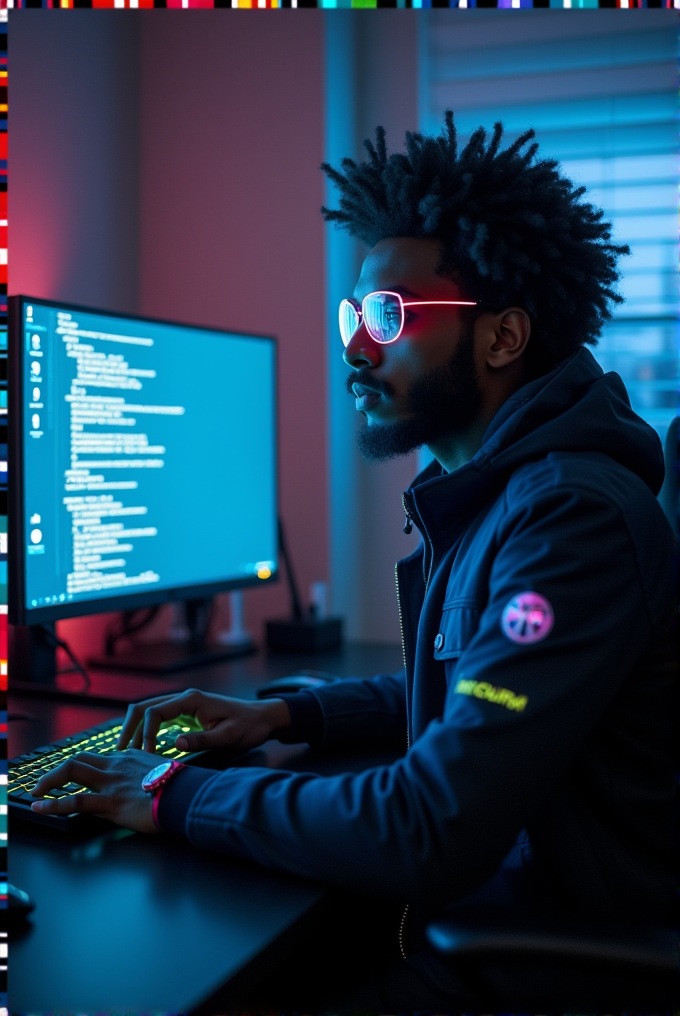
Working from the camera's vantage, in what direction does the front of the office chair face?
facing to the left of the viewer

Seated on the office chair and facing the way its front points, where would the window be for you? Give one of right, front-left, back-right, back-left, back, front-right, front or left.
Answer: right

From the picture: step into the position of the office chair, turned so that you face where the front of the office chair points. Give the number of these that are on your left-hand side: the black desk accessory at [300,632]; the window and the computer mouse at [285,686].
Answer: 0

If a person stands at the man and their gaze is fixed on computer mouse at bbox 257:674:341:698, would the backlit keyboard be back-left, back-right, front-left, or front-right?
front-left

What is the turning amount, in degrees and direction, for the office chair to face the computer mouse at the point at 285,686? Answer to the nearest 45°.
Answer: approximately 45° to its right
